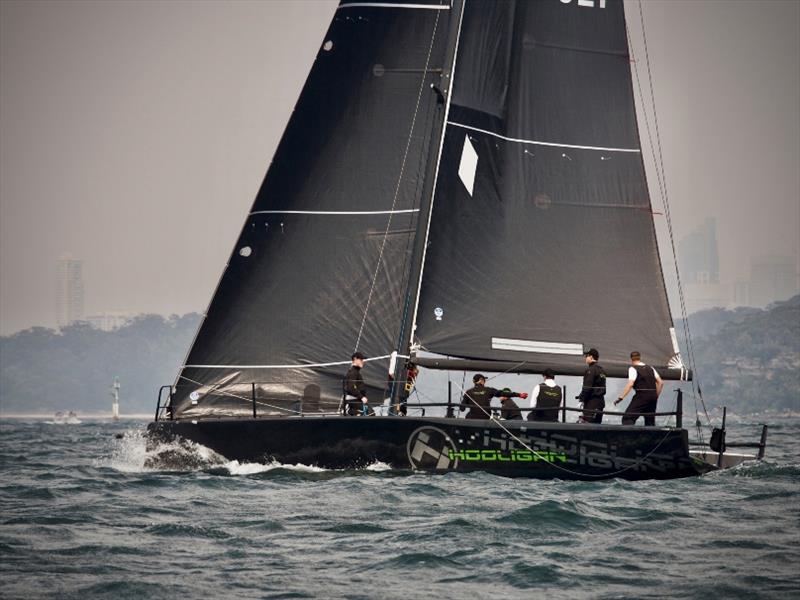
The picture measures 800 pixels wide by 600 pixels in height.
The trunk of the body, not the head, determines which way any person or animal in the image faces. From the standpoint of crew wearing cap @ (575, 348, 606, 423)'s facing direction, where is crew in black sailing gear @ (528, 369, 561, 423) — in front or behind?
in front

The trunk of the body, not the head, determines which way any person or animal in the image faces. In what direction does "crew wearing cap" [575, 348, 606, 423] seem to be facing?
to the viewer's left

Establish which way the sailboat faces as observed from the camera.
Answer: facing to the left of the viewer

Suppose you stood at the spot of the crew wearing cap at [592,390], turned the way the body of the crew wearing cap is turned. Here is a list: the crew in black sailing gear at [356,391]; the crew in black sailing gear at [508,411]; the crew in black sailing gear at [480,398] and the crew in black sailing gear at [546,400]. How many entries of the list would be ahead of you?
4
